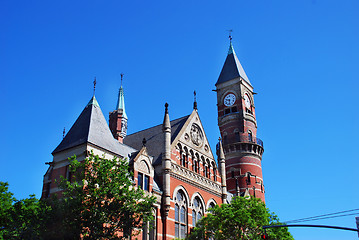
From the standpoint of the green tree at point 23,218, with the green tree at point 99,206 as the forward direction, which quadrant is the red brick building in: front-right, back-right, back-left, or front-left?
front-left

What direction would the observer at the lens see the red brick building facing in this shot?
facing the viewer and to the right of the viewer

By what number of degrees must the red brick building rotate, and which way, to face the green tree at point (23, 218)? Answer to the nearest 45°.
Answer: approximately 90° to its right

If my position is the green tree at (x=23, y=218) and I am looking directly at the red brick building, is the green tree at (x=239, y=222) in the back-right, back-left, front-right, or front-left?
front-right
